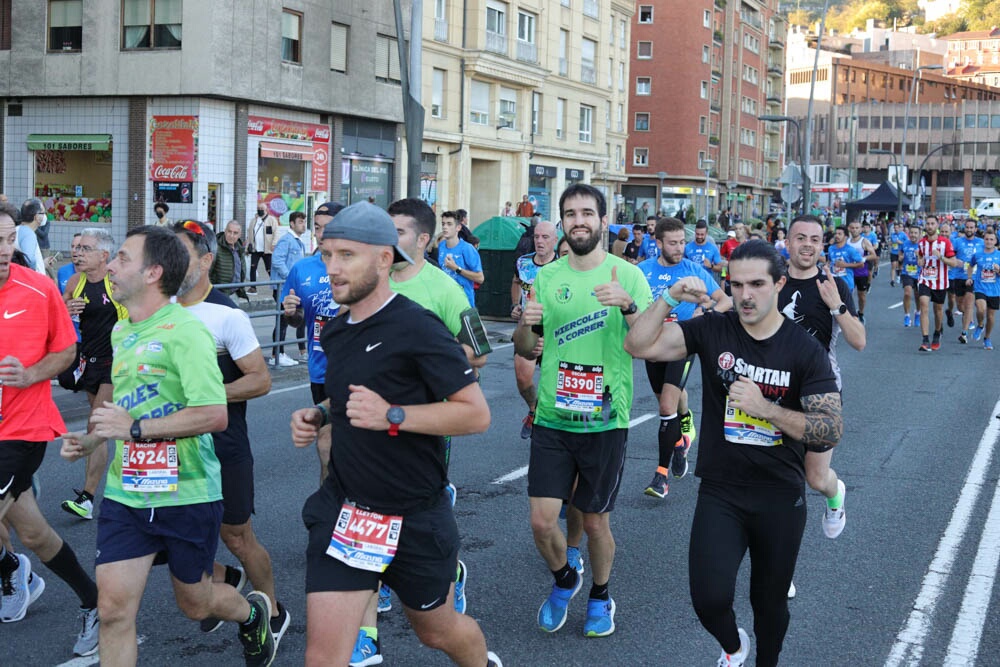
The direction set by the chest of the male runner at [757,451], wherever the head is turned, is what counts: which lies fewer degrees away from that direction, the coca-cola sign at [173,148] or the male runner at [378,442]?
the male runner

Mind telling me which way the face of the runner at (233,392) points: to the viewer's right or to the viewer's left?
to the viewer's left

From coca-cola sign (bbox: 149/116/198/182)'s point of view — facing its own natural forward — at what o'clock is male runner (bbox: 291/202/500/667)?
The male runner is roughly at 12 o'clock from the coca-cola sign.

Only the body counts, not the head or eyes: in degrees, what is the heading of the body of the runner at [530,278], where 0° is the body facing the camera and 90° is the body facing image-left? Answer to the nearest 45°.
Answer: approximately 0°

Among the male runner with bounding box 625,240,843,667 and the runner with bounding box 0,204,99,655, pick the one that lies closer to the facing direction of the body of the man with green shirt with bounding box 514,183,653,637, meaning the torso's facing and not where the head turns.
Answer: the male runner

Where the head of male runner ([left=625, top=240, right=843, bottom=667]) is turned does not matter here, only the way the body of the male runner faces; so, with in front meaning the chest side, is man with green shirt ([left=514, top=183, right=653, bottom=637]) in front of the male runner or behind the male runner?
behind

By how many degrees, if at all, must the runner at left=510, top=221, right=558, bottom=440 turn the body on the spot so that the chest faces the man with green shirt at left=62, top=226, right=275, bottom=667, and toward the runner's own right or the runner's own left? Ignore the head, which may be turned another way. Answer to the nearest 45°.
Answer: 0° — they already face them
